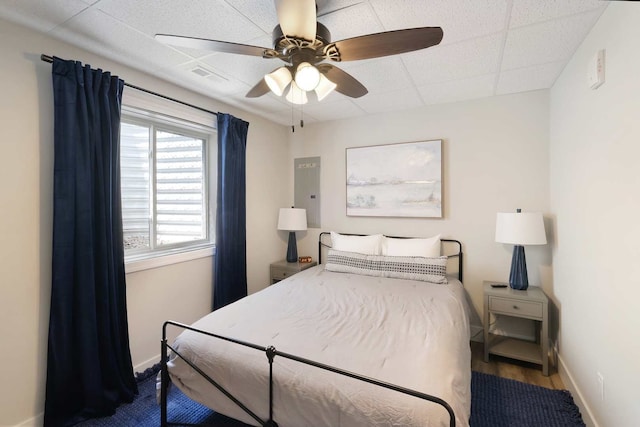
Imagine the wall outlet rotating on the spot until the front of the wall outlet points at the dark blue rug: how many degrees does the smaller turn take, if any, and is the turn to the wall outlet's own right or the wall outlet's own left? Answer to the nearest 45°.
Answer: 0° — it already faces it

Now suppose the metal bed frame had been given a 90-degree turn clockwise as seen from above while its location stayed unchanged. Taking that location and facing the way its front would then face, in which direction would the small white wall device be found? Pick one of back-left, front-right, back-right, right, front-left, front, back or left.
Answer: back-right

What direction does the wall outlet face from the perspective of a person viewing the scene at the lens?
facing to the left of the viewer

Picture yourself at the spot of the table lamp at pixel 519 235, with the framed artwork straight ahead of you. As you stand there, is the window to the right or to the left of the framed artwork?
left

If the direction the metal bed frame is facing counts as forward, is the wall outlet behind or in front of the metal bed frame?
behind

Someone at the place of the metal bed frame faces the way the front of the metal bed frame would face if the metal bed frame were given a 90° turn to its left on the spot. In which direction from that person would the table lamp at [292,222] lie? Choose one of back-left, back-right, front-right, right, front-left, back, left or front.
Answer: back-left

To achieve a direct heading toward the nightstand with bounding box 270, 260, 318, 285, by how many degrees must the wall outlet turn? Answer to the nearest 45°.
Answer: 0° — it already faces it

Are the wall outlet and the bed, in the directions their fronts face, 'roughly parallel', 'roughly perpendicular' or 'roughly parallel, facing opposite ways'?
roughly perpendicular

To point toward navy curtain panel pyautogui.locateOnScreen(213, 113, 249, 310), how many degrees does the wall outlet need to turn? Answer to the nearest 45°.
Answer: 0° — it already faces it

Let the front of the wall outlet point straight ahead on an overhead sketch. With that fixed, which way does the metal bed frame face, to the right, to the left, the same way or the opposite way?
to the left

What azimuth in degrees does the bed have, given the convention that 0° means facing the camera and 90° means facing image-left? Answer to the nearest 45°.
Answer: approximately 45°
